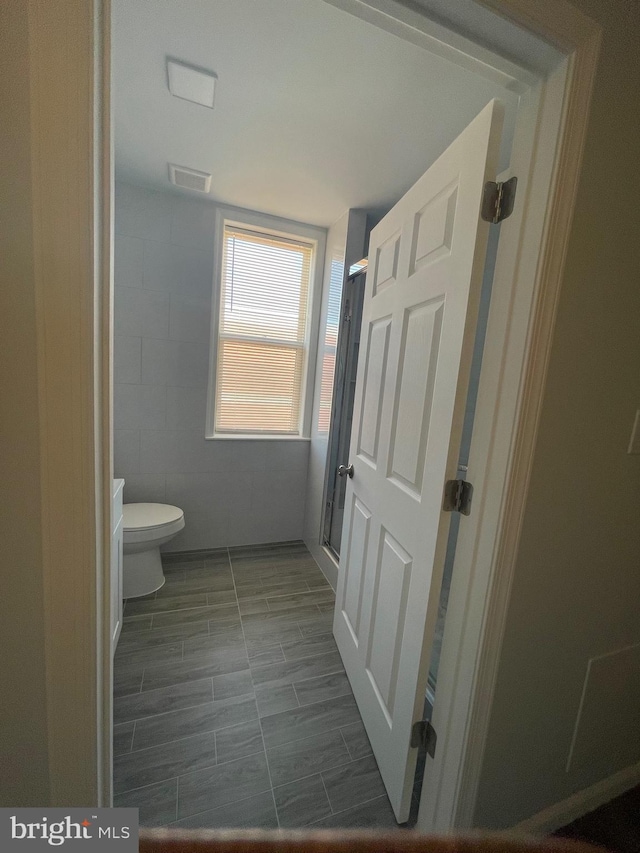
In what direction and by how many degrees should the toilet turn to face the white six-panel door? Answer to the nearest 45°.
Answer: approximately 45° to its right

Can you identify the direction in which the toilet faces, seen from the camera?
facing to the right of the viewer
